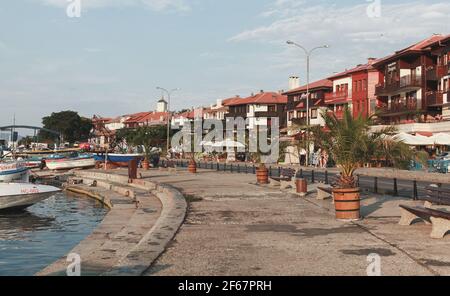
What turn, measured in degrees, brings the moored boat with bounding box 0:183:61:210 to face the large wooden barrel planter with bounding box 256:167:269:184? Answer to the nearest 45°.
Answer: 0° — it already faces it

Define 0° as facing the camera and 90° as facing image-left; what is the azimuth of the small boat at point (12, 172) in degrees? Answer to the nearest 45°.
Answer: approximately 270°

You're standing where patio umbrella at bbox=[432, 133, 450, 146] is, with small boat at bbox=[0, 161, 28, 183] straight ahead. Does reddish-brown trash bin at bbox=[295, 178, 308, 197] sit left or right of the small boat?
left

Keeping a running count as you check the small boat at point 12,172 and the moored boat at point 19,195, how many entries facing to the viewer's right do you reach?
2

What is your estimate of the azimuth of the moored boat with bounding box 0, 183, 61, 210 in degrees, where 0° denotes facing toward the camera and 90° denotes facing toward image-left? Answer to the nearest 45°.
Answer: approximately 270°

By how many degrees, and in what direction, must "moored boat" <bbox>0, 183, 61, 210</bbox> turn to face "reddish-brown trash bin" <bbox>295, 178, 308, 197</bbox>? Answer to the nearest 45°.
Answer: approximately 45° to its right

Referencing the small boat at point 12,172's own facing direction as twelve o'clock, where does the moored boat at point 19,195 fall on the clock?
The moored boat is roughly at 3 o'clock from the small boat.
